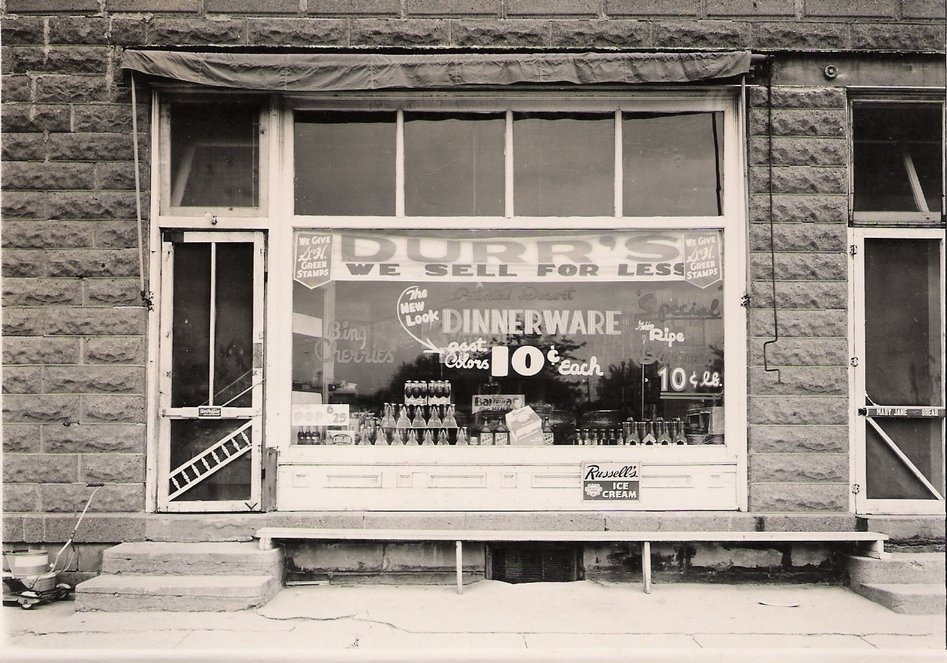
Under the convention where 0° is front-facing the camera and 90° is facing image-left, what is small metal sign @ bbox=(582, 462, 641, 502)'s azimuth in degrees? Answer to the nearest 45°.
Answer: approximately 0°

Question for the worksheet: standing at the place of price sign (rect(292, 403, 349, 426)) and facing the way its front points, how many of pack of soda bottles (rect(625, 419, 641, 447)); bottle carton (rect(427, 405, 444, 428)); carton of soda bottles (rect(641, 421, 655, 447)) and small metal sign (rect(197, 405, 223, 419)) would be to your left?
3

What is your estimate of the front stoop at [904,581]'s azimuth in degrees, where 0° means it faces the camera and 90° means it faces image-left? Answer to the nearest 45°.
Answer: approximately 0°

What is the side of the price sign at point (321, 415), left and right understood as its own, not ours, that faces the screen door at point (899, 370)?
left

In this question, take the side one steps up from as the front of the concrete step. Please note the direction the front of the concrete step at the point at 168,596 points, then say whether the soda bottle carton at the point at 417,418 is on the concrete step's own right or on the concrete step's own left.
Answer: on the concrete step's own left

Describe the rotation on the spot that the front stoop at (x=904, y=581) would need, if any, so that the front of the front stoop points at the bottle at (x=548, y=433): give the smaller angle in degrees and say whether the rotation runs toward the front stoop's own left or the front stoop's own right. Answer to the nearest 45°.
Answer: approximately 90° to the front stoop's own right

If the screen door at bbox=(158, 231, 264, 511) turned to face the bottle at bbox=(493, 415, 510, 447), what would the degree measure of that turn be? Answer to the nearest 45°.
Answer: approximately 90° to its left
